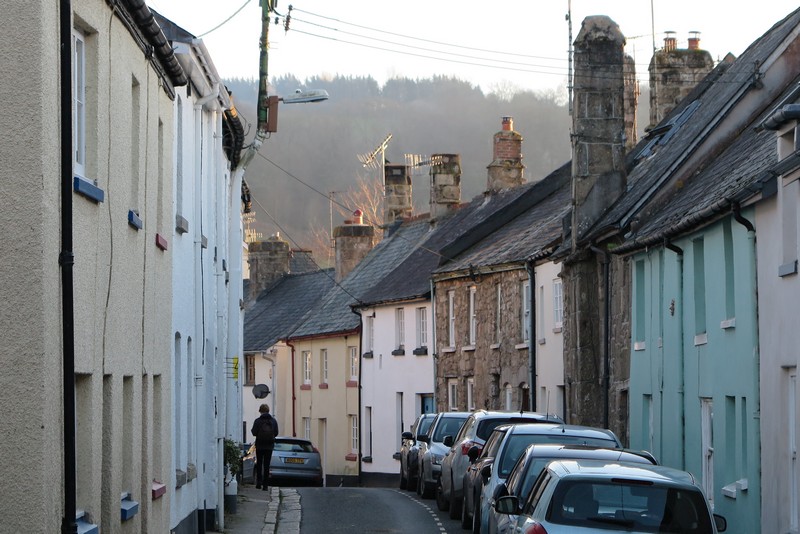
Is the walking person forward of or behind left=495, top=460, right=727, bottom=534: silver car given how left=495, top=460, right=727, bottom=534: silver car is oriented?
forward

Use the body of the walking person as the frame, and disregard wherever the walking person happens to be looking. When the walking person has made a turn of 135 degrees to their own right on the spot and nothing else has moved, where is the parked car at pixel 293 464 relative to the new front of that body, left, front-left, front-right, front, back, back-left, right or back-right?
back-left

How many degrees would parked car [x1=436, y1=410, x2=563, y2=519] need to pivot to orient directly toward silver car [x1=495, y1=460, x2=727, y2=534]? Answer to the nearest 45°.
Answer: approximately 180°

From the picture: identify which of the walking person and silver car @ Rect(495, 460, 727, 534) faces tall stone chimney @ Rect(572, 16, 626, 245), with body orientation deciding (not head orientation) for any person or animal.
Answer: the silver car

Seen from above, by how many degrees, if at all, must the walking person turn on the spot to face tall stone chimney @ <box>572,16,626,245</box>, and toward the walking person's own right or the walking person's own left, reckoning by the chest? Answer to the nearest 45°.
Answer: approximately 90° to the walking person's own right

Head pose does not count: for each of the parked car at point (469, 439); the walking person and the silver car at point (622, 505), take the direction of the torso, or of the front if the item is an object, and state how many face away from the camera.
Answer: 3

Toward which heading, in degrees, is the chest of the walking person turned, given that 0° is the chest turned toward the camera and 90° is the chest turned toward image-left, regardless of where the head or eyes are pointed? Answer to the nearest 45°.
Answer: approximately 180°

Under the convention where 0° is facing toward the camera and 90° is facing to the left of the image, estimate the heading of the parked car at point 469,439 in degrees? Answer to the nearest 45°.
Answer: approximately 180°

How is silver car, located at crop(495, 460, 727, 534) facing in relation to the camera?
away from the camera

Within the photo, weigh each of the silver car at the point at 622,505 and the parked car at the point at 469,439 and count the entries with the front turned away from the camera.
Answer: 2

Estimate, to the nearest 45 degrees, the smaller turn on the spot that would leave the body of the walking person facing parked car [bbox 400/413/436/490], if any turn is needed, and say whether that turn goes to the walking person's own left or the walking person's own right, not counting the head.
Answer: approximately 90° to the walking person's own right
